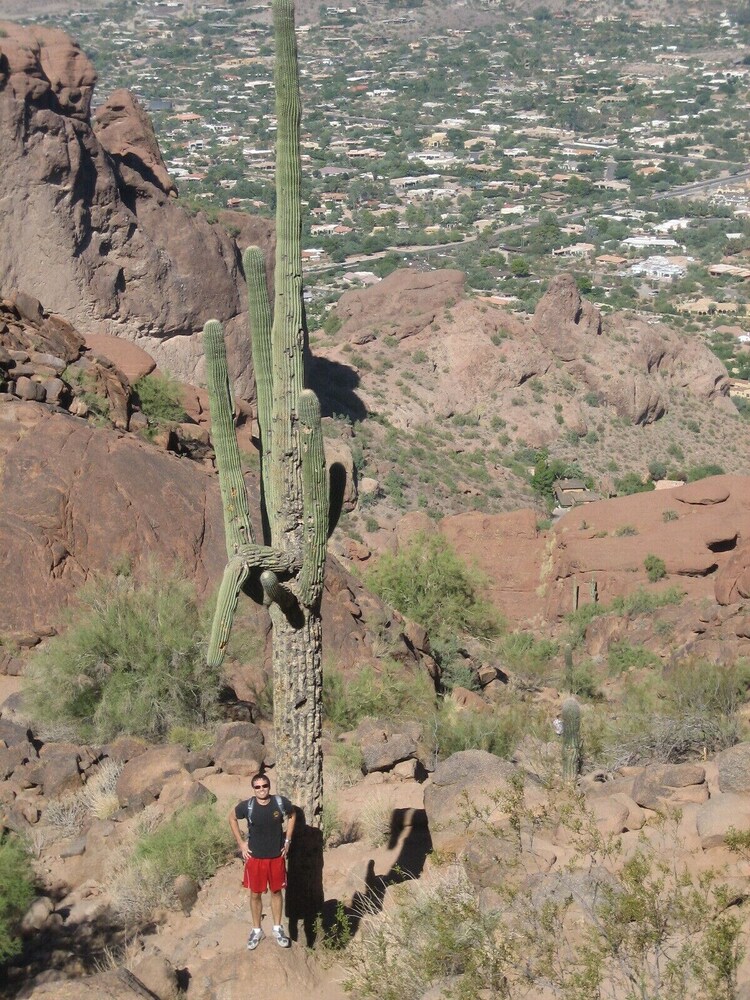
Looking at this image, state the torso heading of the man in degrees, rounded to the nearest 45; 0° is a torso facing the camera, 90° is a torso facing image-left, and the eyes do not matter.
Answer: approximately 0°

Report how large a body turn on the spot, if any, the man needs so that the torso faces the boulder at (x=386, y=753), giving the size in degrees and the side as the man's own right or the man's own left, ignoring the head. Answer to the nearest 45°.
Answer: approximately 180°

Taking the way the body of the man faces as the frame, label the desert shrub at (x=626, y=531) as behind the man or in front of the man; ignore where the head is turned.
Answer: behind

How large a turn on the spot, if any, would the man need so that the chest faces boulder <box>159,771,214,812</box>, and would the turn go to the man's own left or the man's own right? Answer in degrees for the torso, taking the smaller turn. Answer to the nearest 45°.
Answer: approximately 180°

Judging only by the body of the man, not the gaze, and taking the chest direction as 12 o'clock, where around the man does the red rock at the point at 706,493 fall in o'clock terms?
The red rock is roughly at 7 o'clock from the man.

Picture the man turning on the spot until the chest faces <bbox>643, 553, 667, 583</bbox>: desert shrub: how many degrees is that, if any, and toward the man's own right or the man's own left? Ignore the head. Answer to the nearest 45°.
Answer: approximately 135° to the man's own left

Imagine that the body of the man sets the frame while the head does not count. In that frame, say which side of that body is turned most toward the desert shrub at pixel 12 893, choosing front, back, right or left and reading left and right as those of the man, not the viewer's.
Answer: right

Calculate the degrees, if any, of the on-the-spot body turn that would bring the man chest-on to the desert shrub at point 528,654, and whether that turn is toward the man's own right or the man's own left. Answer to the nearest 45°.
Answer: approximately 180°

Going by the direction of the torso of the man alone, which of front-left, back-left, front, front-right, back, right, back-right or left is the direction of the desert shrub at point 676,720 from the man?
back-left

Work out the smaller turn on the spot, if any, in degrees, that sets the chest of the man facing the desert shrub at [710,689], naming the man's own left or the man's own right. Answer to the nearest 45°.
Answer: approximately 135° to the man's own left

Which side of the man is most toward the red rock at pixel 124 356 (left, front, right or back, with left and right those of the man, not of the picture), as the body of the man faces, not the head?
back
